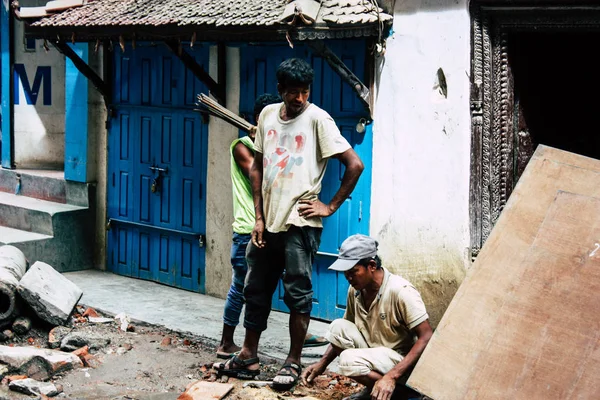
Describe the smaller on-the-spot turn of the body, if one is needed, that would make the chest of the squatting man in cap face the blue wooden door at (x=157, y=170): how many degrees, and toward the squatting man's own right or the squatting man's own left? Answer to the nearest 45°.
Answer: approximately 90° to the squatting man's own right

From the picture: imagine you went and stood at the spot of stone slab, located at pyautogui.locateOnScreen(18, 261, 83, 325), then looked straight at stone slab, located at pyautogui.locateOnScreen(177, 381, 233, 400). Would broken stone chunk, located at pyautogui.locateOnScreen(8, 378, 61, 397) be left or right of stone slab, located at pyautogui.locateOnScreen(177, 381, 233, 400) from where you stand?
right

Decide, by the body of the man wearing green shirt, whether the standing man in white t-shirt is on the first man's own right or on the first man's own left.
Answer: on the first man's own right

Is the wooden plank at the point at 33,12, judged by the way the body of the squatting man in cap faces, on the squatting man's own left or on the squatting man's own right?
on the squatting man's own right

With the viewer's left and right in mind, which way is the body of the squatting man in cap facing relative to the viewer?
facing the viewer and to the left of the viewer

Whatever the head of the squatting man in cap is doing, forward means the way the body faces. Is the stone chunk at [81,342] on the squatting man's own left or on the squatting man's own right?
on the squatting man's own right

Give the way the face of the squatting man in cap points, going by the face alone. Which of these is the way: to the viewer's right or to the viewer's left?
to the viewer's left

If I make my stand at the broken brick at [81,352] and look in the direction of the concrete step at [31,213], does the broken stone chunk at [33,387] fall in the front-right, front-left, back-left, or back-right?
back-left

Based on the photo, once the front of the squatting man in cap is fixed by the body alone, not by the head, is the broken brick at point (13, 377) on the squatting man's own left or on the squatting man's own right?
on the squatting man's own right

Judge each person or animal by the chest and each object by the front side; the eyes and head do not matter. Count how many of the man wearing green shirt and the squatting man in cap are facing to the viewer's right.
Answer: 1

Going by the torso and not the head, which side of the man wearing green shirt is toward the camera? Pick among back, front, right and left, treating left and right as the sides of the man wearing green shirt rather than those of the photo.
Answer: right
